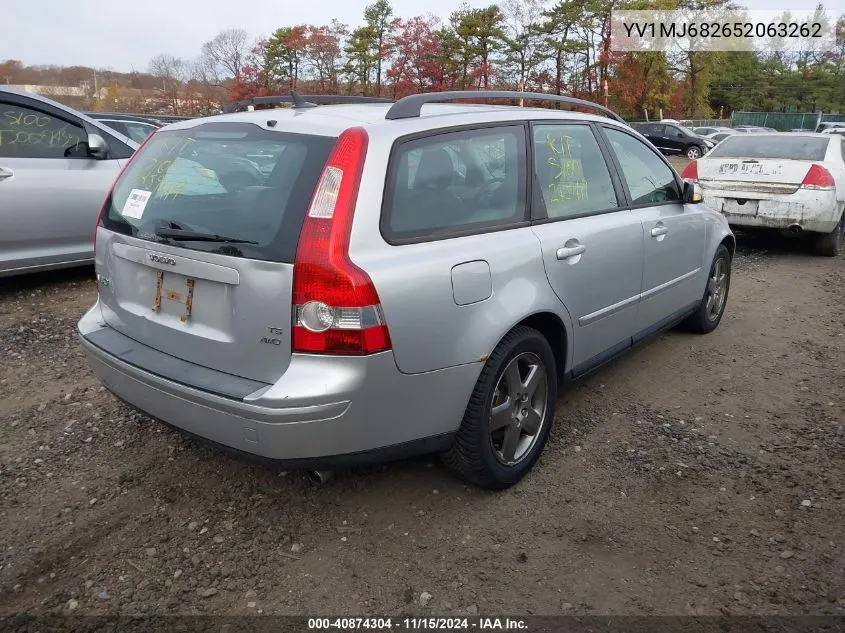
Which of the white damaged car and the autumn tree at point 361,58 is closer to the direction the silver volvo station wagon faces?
the white damaged car

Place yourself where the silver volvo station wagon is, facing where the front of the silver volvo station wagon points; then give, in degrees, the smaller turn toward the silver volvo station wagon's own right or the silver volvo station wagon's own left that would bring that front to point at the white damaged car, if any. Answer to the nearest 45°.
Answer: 0° — it already faces it

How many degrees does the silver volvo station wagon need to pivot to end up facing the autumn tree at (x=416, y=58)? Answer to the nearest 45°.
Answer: approximately 45° to its left

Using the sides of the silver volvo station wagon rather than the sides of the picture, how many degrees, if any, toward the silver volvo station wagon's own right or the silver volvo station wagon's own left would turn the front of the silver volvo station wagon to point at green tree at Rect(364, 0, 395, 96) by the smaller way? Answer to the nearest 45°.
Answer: approximately 45° to the silver volvo station wagon's own left

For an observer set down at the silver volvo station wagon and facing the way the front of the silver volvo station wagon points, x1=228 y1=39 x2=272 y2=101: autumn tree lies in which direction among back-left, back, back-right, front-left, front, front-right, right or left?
front-left

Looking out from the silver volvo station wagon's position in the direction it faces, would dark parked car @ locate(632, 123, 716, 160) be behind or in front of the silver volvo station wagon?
in front

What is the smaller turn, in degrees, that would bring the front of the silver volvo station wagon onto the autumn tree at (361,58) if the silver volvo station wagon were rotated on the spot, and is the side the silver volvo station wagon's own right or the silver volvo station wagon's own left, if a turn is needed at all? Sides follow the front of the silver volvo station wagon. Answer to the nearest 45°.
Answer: approximately 45° to the silver volvo station wagon's own left

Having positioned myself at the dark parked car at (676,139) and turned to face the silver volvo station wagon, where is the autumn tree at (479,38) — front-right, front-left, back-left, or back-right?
back-right

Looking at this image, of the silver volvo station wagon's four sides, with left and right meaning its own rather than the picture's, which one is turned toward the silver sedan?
left

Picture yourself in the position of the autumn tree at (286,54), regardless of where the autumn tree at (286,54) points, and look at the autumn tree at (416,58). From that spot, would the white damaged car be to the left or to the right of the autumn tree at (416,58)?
right

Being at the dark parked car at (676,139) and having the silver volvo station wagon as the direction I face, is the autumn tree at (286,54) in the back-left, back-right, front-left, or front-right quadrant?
back-right

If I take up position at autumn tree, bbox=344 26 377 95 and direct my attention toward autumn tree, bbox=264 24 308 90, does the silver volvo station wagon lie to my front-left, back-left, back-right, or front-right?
back-left

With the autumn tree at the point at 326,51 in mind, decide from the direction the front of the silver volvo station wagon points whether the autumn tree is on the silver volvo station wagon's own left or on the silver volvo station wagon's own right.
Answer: on the silver volvo station wagon's own left

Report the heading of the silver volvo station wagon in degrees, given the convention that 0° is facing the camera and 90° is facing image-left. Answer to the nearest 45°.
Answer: approximately 225°

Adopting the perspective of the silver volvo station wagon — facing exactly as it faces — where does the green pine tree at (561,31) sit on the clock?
The green pine tree is roughly at 11 o'clock from the silver volvo station wagon.

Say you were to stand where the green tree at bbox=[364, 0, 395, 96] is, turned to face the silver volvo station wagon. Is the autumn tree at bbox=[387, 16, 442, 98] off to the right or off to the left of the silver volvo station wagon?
left
